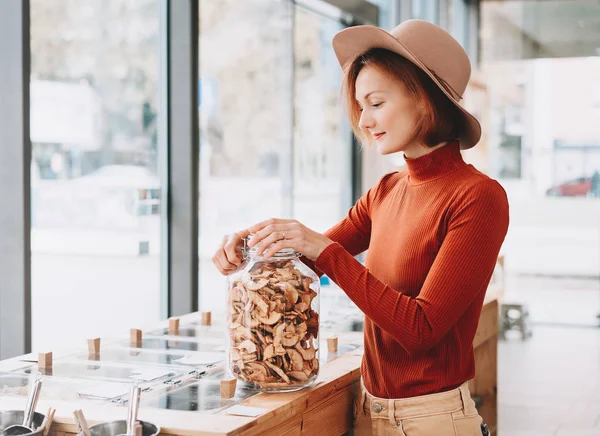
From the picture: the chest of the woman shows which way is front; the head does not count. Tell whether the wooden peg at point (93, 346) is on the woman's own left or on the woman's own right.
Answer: on the woman's own right

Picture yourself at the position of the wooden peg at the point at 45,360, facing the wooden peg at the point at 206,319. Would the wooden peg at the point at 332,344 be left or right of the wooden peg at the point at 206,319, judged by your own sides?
right

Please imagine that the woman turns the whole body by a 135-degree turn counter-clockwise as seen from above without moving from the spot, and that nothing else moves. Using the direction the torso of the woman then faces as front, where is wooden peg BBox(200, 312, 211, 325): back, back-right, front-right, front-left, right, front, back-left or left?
back-left

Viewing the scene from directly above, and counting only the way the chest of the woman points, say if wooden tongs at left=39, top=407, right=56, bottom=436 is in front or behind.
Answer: in front

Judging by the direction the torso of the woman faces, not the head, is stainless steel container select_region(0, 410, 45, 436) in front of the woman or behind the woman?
in front

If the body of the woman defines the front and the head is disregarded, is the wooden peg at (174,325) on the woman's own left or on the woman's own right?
on the woman's own right

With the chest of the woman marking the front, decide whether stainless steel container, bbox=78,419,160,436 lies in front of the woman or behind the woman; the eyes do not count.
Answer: in front

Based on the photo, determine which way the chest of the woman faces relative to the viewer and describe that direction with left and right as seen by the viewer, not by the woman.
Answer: facing the viewer and to the left of the viewer

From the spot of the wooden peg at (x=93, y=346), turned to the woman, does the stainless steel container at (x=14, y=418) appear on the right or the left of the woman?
right

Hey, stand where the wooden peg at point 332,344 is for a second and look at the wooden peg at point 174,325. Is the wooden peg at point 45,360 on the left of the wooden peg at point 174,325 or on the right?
left
